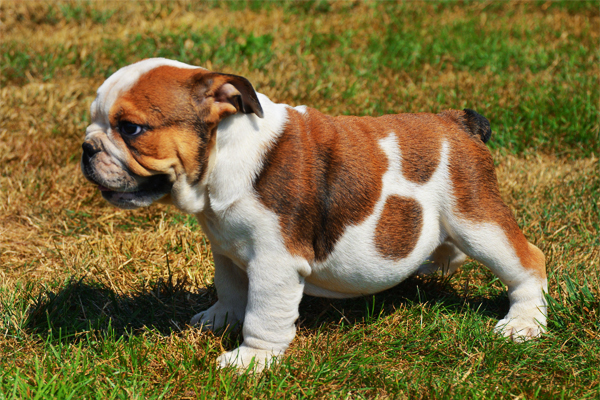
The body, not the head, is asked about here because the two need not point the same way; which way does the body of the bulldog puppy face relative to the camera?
to the viewer's left
